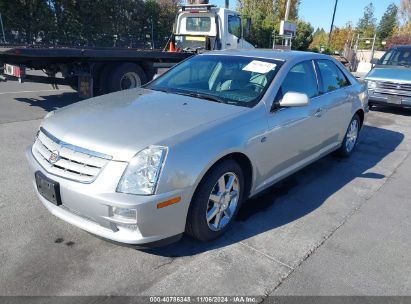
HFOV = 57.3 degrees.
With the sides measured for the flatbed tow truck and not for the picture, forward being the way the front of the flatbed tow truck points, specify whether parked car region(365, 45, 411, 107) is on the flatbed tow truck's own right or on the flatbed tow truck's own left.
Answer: on the flatbed tow truck's own right

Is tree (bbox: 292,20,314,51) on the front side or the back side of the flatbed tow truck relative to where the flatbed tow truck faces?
on the front side

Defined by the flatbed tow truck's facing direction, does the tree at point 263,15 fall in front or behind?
in front

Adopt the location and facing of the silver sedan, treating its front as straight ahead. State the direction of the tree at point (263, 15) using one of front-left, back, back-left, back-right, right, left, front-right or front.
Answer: back-right

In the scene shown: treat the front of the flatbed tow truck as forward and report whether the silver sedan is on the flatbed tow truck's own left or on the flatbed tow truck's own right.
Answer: on the flatbed tow truck's own right

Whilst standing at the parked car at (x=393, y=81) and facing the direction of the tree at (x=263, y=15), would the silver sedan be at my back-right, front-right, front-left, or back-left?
back-left

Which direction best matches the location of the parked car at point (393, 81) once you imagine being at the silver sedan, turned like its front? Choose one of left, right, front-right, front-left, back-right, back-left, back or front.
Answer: back

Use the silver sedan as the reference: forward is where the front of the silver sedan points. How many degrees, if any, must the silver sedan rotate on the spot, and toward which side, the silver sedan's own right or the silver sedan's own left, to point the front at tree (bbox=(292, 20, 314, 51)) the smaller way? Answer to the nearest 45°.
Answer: approximately 135° to the silver sedan's own right

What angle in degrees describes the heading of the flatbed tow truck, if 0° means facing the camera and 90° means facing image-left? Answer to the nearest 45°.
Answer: approximately 225°
